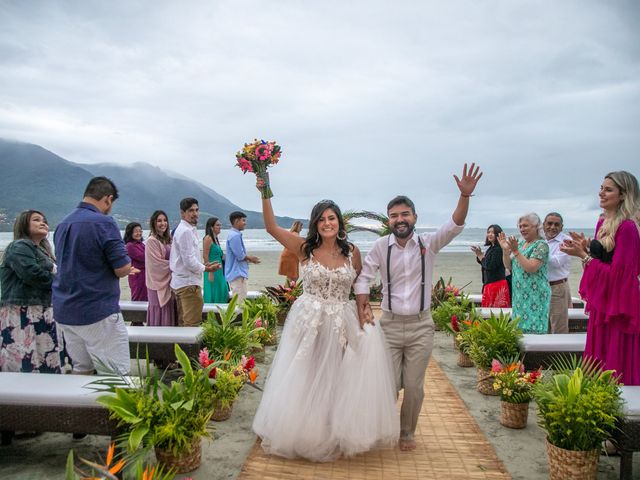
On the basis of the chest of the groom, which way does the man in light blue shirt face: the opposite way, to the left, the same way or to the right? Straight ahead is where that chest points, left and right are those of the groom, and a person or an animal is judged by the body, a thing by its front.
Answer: to the left

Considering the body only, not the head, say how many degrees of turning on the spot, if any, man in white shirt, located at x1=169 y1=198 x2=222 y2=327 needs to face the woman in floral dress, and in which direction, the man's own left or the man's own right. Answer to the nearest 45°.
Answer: approximately 135° to the man's own right

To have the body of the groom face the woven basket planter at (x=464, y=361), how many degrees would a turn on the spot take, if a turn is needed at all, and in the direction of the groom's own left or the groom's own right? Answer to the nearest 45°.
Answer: approximately 180°

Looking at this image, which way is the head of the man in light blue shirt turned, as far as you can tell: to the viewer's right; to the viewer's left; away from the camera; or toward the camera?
to the viewer's right

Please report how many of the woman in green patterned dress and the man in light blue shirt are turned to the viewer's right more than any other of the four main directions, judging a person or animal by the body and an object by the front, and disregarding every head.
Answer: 1

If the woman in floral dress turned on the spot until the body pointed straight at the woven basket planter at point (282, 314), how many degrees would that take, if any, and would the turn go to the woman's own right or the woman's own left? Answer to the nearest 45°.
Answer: approximately 45° to the woman's own left

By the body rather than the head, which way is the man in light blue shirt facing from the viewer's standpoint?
to the viewer's right
